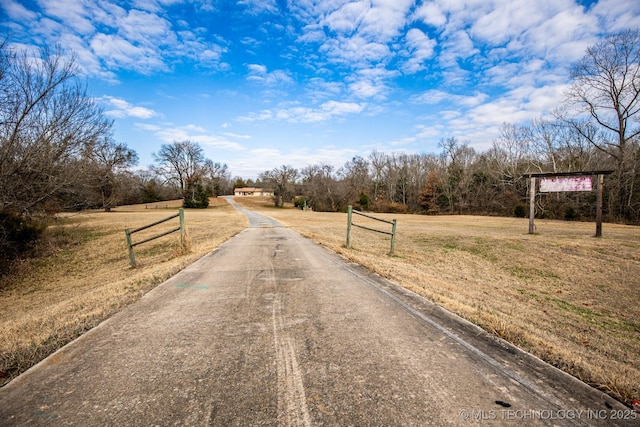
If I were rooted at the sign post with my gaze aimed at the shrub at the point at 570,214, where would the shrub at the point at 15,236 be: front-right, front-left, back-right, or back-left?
back-left

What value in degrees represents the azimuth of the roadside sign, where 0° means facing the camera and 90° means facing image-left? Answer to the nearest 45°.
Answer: approximately 0°

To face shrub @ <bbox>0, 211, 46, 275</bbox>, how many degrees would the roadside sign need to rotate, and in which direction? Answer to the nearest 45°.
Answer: approximately 45° to its right

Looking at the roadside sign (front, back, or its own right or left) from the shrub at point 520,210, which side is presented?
back

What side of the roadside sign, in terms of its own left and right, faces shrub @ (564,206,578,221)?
back

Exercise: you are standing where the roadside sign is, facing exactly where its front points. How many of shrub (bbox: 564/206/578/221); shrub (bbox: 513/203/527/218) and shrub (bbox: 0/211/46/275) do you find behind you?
2
